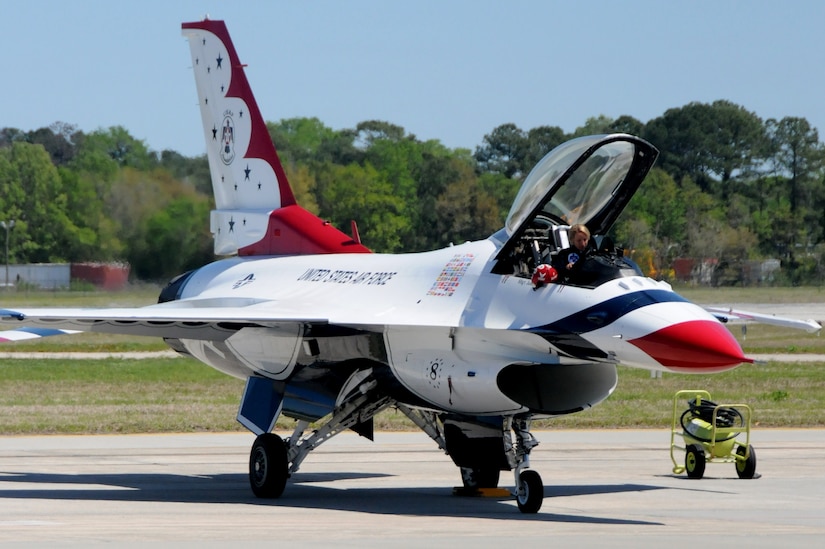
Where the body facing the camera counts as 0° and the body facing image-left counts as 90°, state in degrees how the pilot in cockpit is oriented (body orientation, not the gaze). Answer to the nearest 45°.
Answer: approximately 315°

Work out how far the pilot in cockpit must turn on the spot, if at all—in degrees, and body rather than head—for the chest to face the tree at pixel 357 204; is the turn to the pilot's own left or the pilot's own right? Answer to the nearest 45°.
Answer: approximately 135° to the pilot's own left

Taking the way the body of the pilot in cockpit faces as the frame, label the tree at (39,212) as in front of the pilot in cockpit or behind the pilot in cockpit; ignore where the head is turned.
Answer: behind

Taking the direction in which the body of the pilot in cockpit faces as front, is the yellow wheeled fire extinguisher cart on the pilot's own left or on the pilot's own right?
on the pilot's own left
